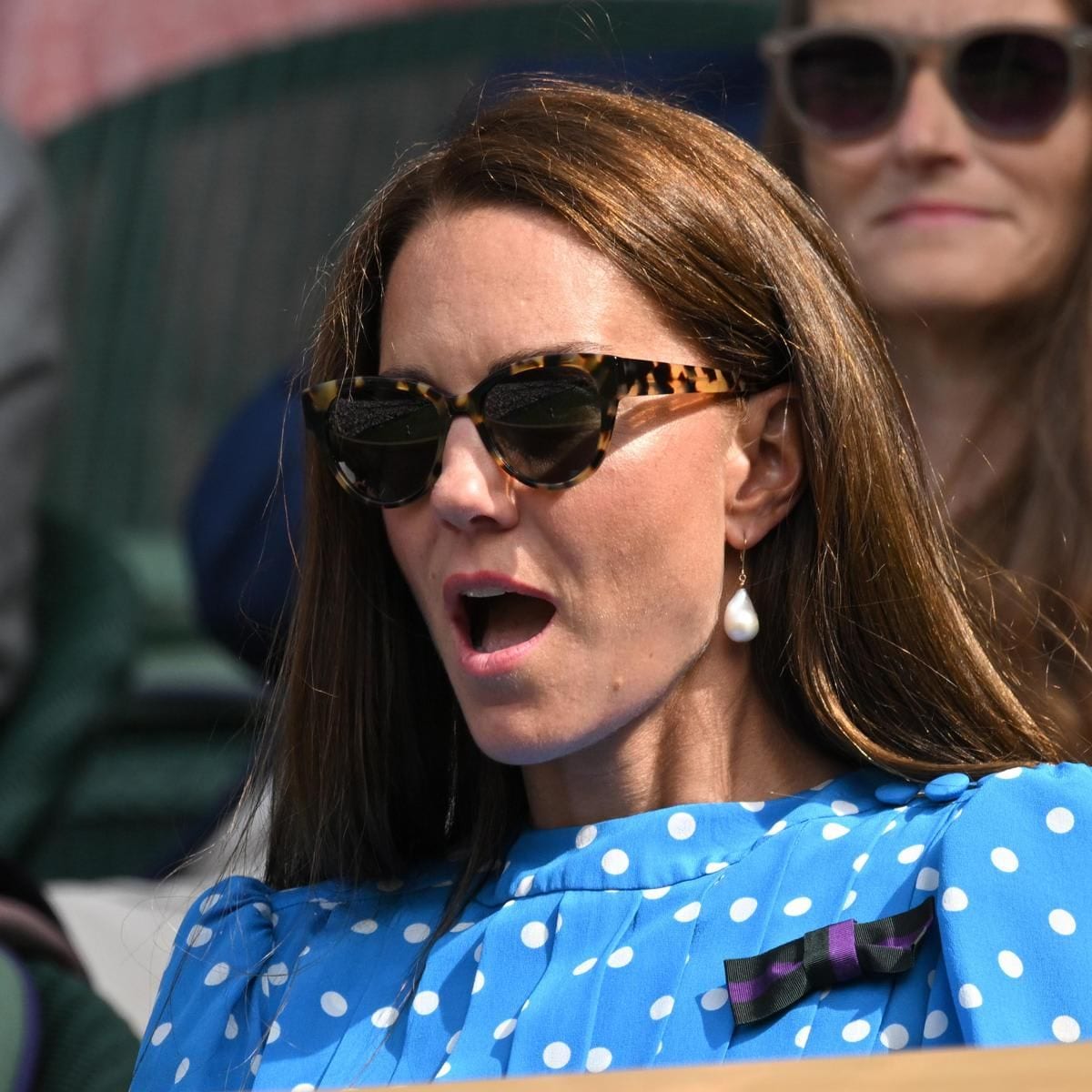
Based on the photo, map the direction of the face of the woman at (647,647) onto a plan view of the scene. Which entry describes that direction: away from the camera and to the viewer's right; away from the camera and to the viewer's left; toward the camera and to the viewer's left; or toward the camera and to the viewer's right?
toward the camera and to the viewer's left

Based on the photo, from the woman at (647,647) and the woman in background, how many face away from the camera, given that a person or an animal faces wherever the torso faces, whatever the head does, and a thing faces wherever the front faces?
0

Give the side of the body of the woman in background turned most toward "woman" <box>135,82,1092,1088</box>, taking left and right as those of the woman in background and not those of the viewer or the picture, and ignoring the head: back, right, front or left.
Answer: front

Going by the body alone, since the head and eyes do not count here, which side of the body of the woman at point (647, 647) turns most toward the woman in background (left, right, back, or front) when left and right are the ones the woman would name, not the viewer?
back

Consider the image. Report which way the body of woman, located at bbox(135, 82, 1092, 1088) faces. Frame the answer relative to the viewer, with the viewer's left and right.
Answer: facing the viewer and to the left of the viewer

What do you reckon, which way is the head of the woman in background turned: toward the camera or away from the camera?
toward the camera
